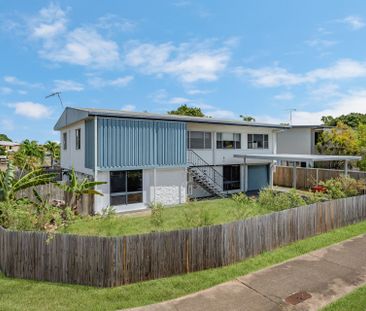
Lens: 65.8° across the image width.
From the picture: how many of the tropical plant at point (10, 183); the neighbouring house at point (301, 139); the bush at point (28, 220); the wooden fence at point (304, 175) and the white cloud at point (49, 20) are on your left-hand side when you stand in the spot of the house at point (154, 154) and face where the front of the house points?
2

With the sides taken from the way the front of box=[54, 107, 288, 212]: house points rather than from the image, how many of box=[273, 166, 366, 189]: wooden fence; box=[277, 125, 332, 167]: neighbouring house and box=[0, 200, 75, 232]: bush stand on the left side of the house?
2

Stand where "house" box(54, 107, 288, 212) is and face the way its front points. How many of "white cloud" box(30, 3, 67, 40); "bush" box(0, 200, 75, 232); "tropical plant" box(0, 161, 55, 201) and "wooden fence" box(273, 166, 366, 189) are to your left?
1

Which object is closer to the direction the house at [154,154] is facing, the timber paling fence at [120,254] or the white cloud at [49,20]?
the timber paling fence

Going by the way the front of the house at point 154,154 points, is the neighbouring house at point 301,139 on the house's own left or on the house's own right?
on the house's own left

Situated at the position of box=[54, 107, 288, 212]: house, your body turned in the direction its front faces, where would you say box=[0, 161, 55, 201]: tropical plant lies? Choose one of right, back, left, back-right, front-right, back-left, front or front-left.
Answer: right

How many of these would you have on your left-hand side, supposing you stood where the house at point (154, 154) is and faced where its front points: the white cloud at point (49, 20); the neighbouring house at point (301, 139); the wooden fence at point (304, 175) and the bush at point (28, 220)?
2

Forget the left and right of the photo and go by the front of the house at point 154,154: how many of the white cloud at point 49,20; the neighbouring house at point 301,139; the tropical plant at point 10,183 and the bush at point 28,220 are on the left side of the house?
1

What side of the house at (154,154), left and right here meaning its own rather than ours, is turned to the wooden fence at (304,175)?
left

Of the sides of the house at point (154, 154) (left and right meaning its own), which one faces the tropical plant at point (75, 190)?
right

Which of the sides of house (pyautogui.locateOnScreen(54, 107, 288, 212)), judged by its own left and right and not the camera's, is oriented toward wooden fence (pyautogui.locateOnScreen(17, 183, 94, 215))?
right

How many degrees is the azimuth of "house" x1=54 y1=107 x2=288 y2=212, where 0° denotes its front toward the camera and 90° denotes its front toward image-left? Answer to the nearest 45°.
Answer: approximately 315°

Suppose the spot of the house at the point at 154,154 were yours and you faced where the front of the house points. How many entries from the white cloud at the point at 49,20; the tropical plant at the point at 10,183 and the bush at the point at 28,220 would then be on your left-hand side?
0

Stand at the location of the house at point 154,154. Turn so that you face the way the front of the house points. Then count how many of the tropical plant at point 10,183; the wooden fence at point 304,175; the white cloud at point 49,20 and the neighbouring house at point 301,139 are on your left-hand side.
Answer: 2

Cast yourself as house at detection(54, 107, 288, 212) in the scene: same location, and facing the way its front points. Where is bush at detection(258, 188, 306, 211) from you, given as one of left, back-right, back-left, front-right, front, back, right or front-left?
front
